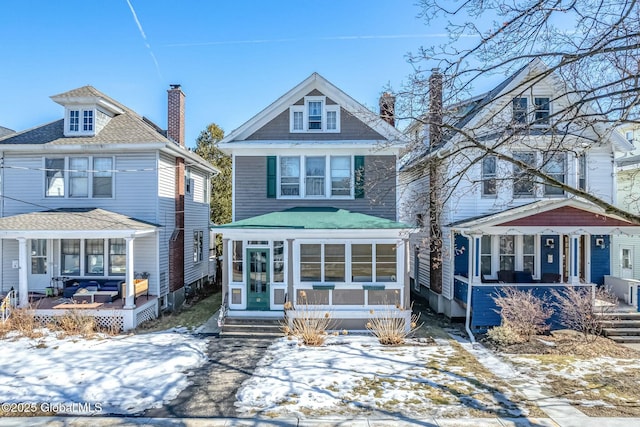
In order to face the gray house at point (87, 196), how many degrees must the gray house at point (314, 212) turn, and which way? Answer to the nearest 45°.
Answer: approximately 90° to its right

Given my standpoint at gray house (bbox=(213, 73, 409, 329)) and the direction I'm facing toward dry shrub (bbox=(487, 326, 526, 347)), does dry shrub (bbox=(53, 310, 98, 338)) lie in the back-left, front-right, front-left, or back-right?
back-right

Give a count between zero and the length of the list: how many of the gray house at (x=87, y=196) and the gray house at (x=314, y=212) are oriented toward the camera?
2

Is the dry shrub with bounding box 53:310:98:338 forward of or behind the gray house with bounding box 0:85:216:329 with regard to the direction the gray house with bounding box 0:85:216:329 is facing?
forward

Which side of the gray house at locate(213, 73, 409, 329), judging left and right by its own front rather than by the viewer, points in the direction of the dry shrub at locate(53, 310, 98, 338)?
right

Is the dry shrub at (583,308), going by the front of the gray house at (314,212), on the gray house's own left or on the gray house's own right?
on the gray house's own left

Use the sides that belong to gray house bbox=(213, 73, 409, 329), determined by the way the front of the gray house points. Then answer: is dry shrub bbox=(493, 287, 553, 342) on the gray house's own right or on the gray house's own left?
on the gray house's own left

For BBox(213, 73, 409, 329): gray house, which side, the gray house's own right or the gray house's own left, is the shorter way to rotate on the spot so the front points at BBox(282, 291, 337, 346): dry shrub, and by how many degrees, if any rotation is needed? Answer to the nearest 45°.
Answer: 0° — it already faces it

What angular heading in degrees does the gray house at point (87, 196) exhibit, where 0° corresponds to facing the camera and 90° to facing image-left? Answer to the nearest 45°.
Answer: approximately 0°

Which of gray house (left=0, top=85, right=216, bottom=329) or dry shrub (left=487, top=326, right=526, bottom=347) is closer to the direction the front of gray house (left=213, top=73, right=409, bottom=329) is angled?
the dry shrub

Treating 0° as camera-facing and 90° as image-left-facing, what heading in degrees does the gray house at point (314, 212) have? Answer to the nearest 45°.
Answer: approximately 0°
